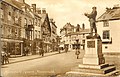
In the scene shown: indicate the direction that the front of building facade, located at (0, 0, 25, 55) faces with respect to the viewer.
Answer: facing the viewer and to the right of the viewer

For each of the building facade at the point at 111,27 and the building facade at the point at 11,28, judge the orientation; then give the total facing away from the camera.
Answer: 0

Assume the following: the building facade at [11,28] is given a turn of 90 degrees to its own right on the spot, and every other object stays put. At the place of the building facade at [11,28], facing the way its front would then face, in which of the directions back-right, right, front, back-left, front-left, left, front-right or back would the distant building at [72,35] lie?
back-left

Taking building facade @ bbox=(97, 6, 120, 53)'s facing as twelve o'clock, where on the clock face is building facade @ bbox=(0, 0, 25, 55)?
building facade @ bbox=(0, 0, 25, 55) is roughly at 1 o'clock from building facade @ bbox=(97, 6, 120, 53).

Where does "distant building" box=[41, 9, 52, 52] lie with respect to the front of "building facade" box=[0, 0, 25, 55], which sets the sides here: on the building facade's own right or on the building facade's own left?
on the building facade's own left

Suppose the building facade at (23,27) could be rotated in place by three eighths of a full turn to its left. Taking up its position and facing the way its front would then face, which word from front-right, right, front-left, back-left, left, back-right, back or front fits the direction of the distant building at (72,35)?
right

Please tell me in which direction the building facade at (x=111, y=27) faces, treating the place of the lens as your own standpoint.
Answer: facing the viewer and to the left of the viewer

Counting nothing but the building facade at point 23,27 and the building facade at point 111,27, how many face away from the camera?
0

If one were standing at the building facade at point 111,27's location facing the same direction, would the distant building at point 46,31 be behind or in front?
in front

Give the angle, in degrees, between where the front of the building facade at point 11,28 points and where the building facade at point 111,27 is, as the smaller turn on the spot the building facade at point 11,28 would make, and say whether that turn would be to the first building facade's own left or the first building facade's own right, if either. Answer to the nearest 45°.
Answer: approximately 45° to the first building facade's own left

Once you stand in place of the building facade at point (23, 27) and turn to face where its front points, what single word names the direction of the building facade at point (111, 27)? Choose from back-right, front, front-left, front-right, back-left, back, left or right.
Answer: front-left

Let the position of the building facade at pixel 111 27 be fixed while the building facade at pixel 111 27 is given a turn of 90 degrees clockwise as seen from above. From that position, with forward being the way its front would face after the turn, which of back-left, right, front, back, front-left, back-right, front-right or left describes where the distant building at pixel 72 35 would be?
front-right
